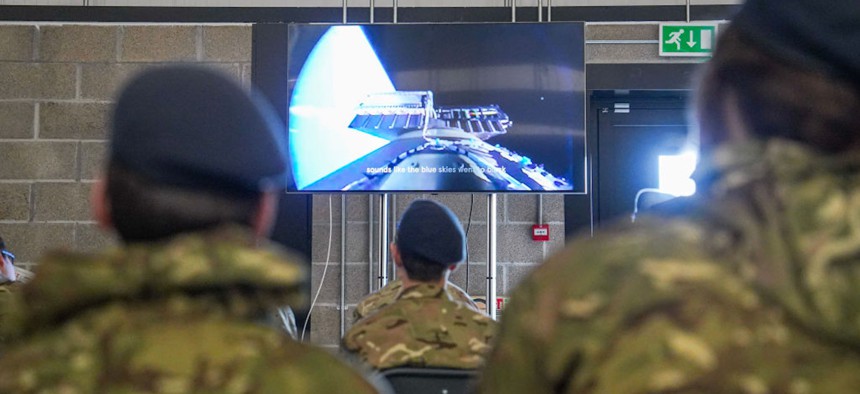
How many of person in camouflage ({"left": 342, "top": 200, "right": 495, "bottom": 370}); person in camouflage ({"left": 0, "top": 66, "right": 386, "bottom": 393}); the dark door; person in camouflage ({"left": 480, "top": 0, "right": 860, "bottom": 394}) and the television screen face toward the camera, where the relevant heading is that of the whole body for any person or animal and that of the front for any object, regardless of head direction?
2

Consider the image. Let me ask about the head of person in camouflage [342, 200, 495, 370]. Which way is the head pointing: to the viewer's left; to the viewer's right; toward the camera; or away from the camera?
away from the camera

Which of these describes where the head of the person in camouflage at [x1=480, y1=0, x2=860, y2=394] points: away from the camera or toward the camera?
away from the camera

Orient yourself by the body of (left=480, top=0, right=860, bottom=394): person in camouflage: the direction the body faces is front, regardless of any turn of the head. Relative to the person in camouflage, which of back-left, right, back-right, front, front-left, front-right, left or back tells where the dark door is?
front

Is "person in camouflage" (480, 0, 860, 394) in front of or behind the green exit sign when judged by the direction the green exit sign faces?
in front

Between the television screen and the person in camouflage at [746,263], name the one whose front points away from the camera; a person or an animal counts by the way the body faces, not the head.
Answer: the person in camouflage

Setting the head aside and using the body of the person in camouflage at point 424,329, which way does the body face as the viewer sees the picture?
away from the camera

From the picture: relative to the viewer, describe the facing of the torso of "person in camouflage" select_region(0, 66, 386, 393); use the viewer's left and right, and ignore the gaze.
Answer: facing away from the viewer

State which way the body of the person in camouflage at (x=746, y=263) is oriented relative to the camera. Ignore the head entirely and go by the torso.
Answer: away from the camera

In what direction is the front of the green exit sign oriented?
toward the camera

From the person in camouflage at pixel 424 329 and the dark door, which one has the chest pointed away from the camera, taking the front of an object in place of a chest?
the person in camouflage

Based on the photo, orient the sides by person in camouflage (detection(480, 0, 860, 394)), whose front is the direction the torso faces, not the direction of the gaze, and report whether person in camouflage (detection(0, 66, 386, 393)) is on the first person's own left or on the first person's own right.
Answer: on the first person's own left

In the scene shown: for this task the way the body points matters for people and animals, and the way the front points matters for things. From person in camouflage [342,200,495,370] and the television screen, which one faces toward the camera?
the television screen

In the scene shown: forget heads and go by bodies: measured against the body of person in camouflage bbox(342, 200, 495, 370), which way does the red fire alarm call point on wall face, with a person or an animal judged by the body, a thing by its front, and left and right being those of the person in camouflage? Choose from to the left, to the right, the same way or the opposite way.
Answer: the opposite way

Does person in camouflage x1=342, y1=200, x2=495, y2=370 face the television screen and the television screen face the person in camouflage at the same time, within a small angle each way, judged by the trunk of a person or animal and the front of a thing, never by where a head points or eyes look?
yes

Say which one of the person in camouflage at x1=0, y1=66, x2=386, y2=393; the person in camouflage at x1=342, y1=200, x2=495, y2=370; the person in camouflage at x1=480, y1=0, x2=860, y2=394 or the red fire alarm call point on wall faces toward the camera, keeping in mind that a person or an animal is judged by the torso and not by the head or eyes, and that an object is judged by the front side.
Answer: the red fire alarm call point on wall

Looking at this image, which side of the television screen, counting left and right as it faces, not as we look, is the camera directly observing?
front
